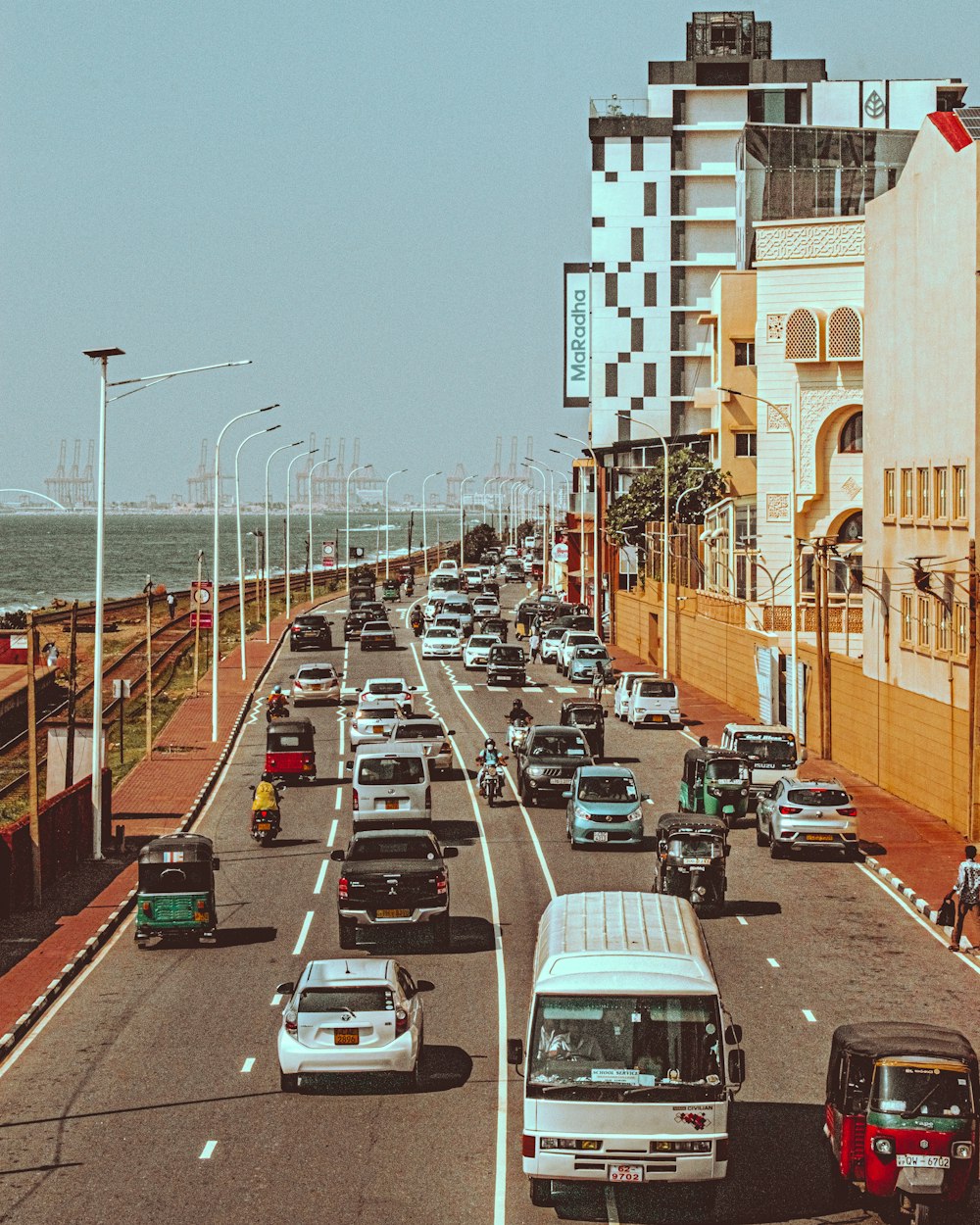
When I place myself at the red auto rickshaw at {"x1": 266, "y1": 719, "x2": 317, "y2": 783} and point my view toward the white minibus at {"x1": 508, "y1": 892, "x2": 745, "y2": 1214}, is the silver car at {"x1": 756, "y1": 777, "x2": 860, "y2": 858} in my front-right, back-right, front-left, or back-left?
front-left

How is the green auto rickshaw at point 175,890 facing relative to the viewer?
away from the camera

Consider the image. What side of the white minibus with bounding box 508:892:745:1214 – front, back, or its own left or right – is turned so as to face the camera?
front

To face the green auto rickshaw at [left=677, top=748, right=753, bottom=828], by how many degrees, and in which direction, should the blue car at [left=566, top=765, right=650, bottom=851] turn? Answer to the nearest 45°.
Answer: approximately 135° to its left

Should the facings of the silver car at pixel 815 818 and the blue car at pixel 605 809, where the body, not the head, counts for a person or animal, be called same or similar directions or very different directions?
very different directions

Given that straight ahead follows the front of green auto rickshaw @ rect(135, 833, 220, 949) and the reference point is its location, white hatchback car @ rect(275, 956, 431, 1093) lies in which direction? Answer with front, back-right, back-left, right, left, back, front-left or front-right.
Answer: back

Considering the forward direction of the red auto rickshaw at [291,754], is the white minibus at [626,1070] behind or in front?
behind

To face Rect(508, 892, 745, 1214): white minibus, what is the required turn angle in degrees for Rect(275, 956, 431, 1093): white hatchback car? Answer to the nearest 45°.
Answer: approximately 135° to its right

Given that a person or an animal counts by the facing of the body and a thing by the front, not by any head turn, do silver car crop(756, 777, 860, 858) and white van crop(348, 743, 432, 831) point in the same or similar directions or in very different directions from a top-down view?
same or similar directions

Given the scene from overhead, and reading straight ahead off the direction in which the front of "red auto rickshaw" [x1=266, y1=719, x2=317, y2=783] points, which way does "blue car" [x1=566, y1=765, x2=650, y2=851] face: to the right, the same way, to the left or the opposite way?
the opposite way

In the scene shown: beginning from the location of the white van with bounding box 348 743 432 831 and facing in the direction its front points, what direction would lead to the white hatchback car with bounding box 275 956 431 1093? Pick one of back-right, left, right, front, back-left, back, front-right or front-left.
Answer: back

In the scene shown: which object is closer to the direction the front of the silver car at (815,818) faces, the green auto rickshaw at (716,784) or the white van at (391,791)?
the green auto rickshaw

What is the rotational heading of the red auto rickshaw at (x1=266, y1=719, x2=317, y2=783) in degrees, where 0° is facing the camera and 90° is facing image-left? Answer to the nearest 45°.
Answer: approximately 180°

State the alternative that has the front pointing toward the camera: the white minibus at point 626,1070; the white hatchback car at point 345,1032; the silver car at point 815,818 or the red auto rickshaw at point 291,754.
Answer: the white minibus

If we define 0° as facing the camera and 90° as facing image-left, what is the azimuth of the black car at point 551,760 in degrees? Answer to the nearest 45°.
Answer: approximately 0°

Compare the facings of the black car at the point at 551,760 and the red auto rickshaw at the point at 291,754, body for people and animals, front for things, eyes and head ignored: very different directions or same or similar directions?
very different directions

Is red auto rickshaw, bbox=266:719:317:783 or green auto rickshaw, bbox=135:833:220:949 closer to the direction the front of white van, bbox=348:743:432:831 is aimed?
the red auto rickshaw

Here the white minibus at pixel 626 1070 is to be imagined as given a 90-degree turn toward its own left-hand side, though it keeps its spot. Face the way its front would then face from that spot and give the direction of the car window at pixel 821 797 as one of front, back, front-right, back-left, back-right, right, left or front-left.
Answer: left

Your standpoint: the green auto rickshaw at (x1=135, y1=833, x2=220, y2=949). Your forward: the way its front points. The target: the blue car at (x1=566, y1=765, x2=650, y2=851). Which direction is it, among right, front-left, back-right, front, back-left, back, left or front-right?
front-right

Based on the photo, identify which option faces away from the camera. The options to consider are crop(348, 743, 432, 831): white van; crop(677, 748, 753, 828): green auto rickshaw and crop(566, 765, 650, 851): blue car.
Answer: the white van

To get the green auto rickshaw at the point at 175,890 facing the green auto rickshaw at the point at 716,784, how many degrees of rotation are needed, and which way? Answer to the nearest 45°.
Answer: approximately 45° to its right

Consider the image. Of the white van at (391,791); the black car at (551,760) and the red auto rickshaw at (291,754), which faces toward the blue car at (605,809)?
the black car
